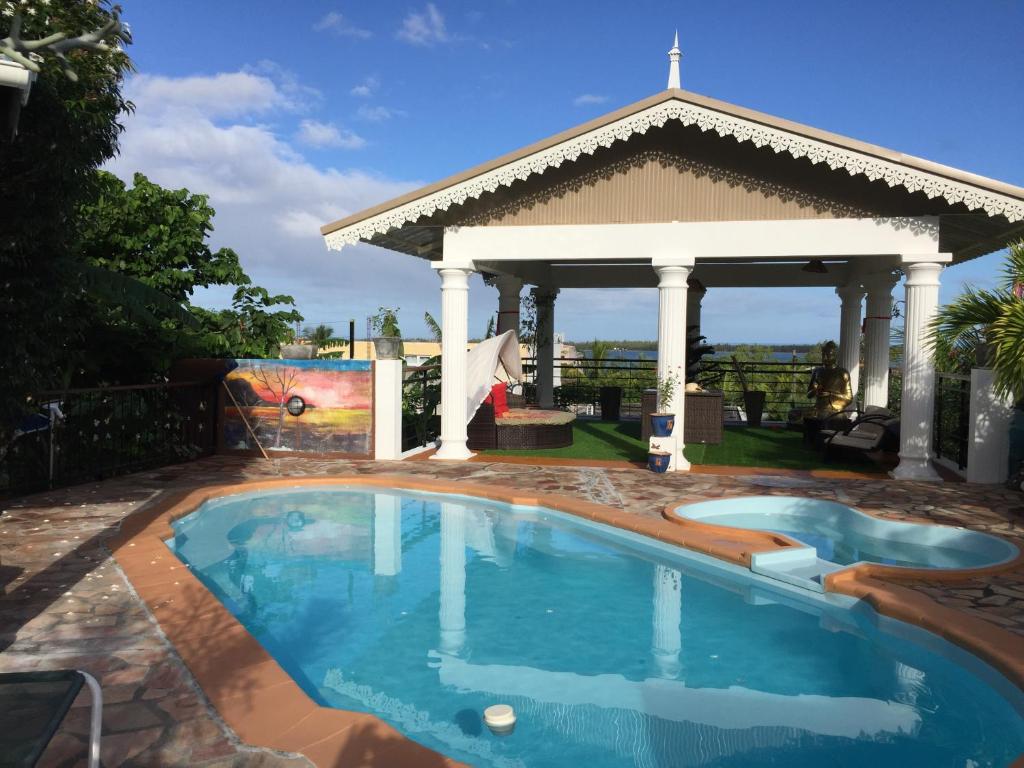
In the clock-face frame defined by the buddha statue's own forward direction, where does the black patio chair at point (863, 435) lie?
The black patio chair is roughly at 10 o'clock from the buddha statue.

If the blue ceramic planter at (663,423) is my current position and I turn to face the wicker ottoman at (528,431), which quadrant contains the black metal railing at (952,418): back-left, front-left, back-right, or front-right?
back-right

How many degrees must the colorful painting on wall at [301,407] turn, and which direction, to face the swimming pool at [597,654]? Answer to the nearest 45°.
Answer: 0° — it already faces it

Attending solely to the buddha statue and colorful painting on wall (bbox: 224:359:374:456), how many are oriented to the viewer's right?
0

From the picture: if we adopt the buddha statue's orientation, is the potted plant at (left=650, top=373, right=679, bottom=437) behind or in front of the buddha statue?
in front

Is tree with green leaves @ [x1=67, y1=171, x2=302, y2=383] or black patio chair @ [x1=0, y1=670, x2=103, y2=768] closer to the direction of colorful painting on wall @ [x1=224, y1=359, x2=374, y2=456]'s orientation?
the black patio chair

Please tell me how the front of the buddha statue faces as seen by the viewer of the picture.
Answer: facing the viewer and to the left of the viewer

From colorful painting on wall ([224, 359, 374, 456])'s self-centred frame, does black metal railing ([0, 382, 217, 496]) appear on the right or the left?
on its right

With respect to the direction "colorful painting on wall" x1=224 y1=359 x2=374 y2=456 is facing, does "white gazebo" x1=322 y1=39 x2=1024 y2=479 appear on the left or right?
on its left

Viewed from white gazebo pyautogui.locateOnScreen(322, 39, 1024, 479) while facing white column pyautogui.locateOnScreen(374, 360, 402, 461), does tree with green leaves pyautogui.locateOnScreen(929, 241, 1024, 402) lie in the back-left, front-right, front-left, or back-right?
back-left

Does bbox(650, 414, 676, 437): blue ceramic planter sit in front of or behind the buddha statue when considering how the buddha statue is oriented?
in front

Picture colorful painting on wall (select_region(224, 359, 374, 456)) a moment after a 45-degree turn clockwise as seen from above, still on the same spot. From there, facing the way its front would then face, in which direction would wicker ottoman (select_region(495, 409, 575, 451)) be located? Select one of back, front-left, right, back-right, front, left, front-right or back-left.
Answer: back-left

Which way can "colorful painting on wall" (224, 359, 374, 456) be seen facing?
toward the camera

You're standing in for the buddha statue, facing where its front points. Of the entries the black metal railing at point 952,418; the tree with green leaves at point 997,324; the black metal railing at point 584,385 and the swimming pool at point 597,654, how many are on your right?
1
